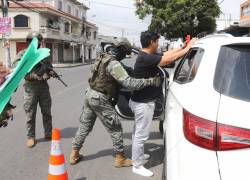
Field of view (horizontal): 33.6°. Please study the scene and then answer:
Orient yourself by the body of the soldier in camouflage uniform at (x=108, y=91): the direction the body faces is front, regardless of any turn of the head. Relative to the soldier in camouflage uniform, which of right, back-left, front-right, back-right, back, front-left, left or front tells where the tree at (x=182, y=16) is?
left

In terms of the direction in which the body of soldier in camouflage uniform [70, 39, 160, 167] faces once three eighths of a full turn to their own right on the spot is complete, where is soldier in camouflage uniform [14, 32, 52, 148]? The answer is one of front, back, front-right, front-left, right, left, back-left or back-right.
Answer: right

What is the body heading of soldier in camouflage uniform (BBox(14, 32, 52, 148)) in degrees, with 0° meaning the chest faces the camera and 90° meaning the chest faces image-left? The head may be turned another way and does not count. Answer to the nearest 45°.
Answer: approximately 0°

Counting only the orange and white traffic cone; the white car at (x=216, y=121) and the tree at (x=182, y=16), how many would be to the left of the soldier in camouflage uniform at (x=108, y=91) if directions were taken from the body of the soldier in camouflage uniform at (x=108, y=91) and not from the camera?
1

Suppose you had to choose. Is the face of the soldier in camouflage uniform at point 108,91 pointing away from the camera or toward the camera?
away from the camera

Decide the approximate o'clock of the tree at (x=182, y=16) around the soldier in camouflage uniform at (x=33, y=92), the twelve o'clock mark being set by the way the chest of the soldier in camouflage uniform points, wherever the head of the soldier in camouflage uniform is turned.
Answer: The tree is roughly at 7 o'clock from the soldier in camouflage uniform.

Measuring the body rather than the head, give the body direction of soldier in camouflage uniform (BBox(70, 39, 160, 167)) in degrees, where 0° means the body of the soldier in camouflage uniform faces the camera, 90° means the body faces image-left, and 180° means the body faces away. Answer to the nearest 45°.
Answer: approximately 270°

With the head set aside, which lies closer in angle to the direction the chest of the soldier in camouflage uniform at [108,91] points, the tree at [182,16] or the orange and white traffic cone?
the tree
